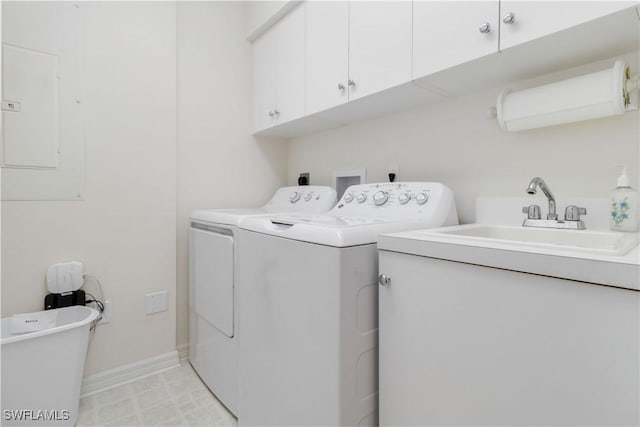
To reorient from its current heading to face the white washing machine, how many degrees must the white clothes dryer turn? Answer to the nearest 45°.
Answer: approximately 90° to its left

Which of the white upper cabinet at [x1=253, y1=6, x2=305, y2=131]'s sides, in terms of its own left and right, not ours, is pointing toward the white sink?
left

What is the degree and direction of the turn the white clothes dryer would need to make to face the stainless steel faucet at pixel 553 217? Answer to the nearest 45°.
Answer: approximately 90° to its left

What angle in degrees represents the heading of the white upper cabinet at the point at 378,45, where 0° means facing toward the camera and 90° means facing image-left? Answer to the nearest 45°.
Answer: approximately 45°

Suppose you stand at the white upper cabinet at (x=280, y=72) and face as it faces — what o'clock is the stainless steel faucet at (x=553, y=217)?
The stainless steel faucet is roughly at 9 o'clock from the white upper cabinet.

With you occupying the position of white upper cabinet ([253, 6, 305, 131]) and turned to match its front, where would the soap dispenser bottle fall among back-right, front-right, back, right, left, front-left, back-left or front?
left
